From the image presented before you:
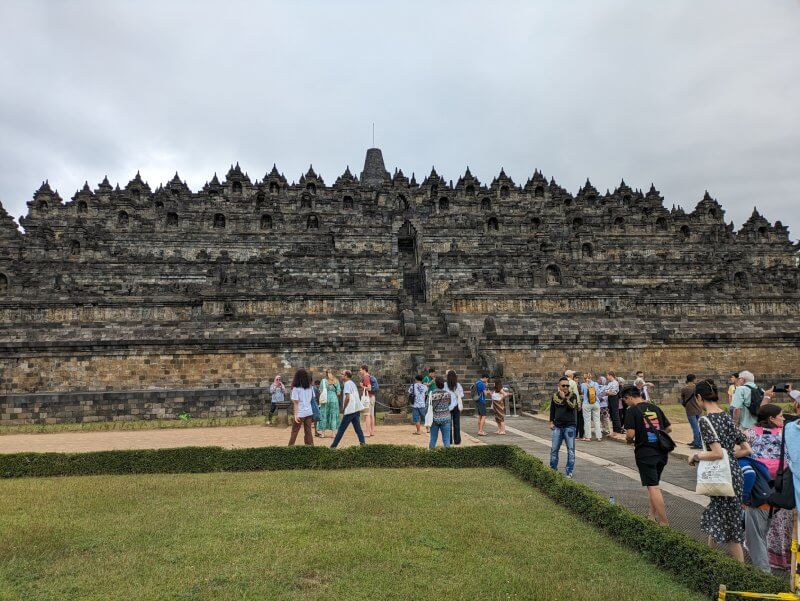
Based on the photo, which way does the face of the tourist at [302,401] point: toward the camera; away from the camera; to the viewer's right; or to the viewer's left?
away from the camera

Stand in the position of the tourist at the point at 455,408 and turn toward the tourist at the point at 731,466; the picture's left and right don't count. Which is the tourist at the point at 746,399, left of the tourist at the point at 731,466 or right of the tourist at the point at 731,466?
left

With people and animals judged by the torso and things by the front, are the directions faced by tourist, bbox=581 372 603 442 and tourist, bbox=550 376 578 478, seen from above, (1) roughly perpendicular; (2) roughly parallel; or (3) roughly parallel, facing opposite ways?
roughly parallel, facing opposite ways

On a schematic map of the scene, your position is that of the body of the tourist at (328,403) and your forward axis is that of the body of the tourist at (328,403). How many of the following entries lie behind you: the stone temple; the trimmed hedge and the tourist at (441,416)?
1

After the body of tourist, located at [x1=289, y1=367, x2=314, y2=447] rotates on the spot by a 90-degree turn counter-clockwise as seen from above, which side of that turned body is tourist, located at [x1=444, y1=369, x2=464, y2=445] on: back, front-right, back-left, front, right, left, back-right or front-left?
back

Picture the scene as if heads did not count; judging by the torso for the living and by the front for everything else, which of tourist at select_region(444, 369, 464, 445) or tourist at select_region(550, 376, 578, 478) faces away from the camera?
tourist at select_region(444, 369, 464, 445)

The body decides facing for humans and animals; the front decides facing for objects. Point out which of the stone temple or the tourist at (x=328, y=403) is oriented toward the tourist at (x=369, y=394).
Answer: the stone temple

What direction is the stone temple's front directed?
toward the camera

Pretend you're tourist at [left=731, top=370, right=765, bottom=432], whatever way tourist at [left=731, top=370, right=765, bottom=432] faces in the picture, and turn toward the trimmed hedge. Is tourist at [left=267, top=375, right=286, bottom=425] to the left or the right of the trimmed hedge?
right

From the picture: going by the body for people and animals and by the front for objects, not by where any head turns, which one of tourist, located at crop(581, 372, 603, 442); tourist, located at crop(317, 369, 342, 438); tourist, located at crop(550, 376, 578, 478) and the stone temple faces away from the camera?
tourist, located at crop(581, 372, 603, 442)

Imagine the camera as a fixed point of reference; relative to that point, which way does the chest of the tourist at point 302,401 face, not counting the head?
away from the camera

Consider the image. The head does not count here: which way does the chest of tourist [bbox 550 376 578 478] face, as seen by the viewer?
toward the camera

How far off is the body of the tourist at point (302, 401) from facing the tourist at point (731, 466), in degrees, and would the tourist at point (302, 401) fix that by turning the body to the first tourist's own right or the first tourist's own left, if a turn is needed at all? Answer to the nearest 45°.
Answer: approximately 135° to the first tourist's own right

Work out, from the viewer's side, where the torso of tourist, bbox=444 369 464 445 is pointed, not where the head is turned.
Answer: away from the camera
